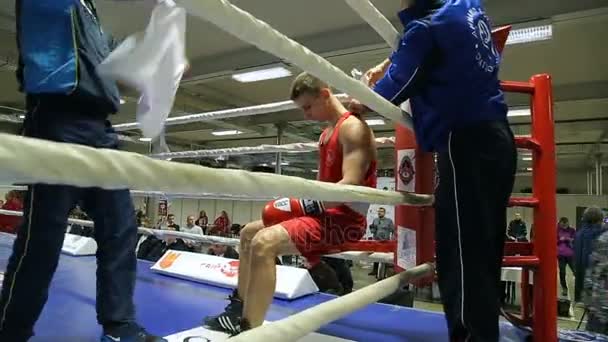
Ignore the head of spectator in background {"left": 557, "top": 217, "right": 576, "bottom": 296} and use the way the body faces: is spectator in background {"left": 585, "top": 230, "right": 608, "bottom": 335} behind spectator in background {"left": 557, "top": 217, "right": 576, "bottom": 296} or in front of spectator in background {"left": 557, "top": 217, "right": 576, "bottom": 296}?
in front

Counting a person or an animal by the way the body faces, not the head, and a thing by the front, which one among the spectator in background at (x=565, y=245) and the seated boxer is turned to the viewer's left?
the seated boxer

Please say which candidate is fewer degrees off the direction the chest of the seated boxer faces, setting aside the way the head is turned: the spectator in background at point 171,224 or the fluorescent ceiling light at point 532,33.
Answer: the spectator in background

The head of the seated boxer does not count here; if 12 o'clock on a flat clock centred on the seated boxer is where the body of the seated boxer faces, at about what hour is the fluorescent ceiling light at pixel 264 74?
The fluorescent ceiling light is roughly at 3 o'clock from the seated boxer.

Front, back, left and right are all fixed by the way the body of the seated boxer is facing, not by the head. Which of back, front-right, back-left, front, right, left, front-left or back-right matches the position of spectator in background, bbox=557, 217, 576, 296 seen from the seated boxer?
back-right

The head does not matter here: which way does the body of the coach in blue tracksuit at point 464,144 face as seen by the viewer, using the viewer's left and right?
facing away from the viewer and to the left of the viewer

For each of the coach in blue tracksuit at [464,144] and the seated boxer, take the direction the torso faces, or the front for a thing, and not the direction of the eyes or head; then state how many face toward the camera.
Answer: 0

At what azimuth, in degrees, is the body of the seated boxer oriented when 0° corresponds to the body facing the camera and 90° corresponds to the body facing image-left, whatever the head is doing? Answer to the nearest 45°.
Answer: approximately 90°

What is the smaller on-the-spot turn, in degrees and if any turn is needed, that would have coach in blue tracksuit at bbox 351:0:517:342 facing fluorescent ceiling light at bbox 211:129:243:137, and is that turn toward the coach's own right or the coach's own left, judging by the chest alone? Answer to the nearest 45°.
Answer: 0° — they already face it

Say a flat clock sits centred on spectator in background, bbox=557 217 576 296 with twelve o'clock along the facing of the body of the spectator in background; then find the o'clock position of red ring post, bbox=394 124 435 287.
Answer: The red ring post is roughly at 12 o'clock from the spectator in background.

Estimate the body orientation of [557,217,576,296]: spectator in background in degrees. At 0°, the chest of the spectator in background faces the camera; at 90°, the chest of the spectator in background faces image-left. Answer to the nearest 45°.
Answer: approximately 0°
